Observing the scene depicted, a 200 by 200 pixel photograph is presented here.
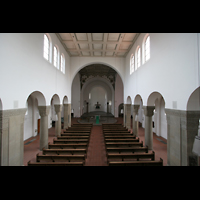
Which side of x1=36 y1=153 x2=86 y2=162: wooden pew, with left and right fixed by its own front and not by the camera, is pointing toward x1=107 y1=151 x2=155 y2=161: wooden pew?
right

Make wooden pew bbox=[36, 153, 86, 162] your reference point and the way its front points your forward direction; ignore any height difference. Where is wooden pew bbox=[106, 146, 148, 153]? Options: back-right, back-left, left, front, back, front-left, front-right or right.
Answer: right

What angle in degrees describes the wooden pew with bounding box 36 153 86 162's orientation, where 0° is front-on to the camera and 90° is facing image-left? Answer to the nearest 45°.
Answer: approximately 180°

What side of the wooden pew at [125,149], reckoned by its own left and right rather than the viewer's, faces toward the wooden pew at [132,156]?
back

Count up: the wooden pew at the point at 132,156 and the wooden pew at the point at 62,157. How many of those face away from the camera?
2

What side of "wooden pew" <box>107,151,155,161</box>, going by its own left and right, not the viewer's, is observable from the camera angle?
back

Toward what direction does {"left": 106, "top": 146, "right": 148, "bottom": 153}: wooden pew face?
away from the camera

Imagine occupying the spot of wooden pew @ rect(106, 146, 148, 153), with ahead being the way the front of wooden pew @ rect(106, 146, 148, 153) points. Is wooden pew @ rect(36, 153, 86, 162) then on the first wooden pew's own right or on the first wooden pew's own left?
on the first wooden pew's own left

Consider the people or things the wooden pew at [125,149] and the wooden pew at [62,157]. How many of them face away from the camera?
2

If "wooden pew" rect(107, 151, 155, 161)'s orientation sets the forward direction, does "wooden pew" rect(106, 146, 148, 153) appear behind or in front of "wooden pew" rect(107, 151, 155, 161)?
in front
